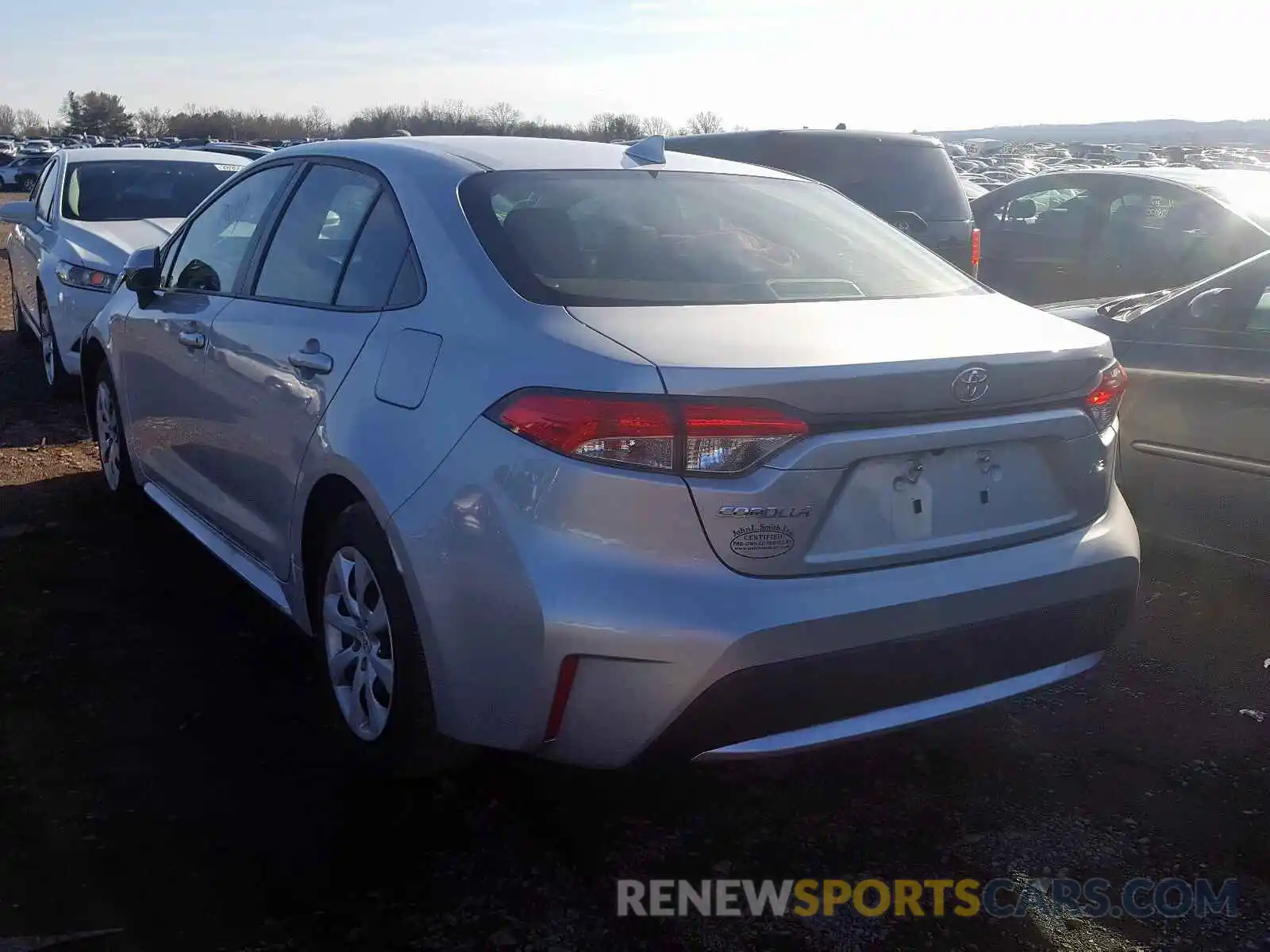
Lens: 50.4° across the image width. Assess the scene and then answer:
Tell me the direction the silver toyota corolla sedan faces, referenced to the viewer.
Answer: facing away from the viewer and to the left of the viewer

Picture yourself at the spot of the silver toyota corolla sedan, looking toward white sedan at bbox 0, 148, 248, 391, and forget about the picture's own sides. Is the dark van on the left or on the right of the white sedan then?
right

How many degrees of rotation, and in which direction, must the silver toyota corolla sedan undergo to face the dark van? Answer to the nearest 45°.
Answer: approximately 45° to its right

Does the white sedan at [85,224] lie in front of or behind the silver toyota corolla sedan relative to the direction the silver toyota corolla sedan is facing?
in front

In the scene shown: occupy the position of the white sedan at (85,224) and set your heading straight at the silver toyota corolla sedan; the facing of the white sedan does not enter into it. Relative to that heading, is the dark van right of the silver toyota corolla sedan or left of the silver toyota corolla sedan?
left
